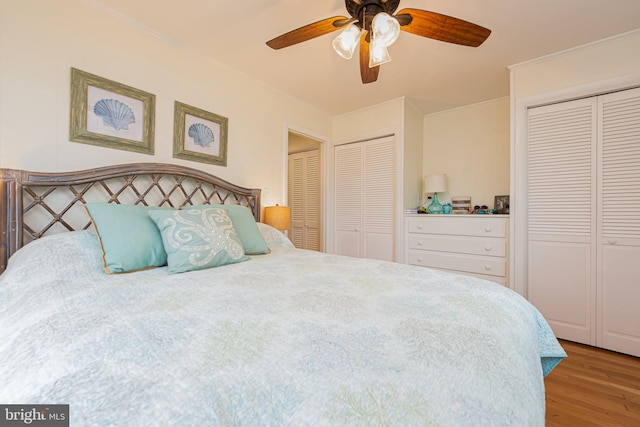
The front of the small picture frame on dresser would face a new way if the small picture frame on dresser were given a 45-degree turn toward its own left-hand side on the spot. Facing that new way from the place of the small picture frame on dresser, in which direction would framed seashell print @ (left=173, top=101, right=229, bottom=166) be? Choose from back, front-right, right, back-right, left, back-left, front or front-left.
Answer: right

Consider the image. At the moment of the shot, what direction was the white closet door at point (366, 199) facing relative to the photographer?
facing the viewer and to the left of the viewer

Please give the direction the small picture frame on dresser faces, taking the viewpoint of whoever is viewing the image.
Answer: facing the viewer

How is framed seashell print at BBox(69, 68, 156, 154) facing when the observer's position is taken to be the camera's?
facing the viewer and to the right of the viewer

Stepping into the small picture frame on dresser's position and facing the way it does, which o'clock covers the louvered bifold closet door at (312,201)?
The louvered bifold closet door is roughly at 3 o'clock from the small picture frame on dresser.

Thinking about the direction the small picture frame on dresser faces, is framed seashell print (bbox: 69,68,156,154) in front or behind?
in front

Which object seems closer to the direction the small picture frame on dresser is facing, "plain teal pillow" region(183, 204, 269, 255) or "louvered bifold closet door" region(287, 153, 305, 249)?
the plain teal pillow

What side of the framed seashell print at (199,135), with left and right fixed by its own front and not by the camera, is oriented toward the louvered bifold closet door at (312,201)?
left

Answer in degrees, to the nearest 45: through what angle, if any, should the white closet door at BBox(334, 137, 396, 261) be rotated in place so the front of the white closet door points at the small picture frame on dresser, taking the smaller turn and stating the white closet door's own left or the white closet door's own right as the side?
approximately 135° to the white closet door's own left

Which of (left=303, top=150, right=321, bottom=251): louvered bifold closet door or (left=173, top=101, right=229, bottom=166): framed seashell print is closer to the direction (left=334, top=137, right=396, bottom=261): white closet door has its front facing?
the framed seashell print

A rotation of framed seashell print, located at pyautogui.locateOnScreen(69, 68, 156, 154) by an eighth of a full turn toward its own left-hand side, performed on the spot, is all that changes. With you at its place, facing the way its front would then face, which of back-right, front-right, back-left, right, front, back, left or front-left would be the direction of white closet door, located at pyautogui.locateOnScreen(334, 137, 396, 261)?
front

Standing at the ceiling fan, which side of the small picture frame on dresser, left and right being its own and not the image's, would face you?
front

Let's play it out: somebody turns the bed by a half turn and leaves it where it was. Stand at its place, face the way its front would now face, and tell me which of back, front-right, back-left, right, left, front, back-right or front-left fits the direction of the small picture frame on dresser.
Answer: right

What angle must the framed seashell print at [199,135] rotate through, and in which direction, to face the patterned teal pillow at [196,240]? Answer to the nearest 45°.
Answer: approximately 45° to its right
